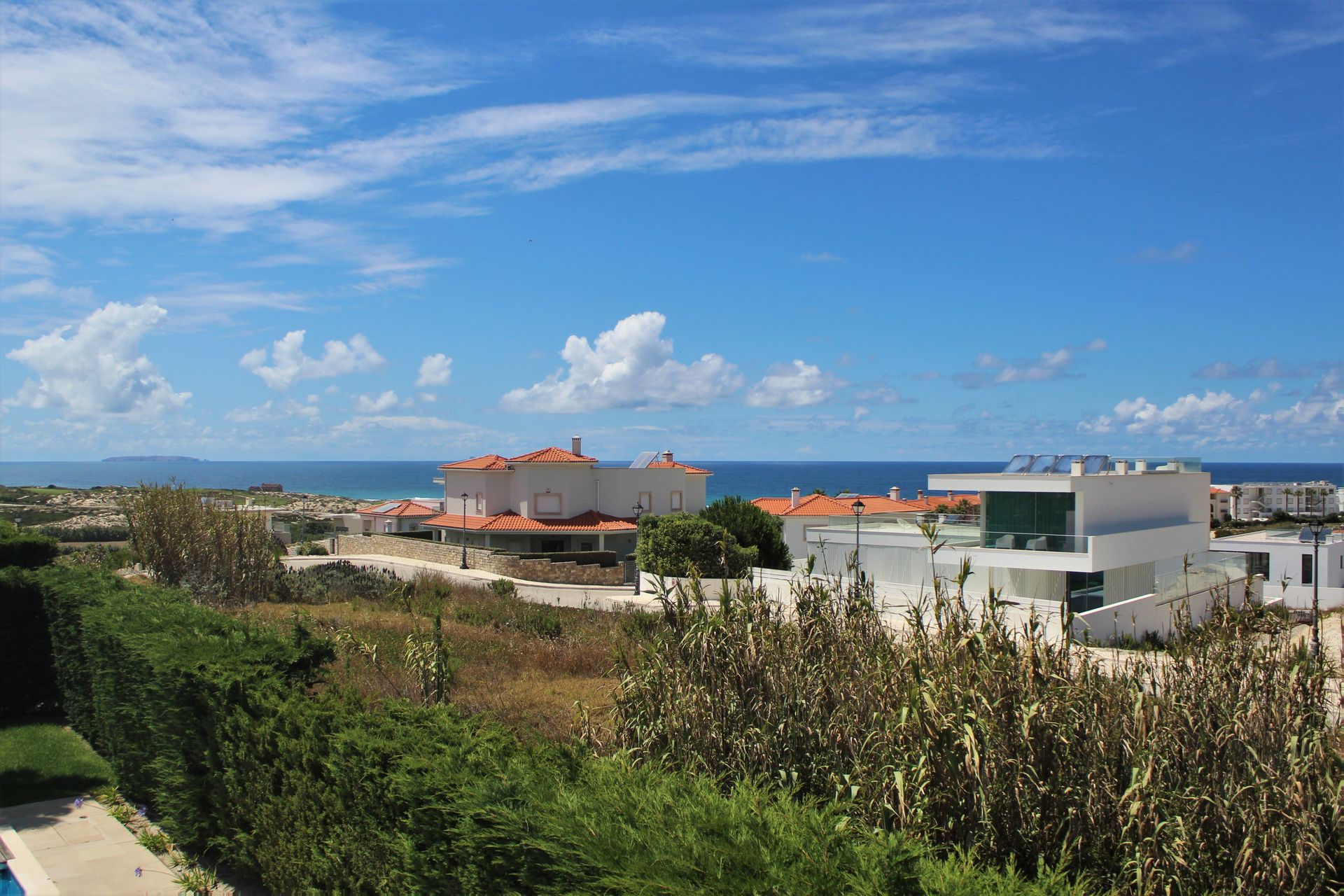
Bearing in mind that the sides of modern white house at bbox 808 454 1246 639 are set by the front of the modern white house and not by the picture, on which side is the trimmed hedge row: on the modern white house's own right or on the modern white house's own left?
on the modern white house's own right

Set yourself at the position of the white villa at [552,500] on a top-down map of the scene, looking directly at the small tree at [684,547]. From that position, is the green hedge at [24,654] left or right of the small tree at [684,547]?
right

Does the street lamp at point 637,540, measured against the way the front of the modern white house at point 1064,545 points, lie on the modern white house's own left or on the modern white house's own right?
on the modern white house's own right

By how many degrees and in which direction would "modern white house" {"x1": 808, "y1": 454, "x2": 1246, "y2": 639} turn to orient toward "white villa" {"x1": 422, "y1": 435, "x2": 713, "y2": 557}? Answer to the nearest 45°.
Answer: approximately 90° to its right

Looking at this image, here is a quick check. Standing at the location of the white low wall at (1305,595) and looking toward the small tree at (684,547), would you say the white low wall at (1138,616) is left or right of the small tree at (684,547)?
left

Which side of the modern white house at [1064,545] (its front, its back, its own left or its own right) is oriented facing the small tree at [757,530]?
right

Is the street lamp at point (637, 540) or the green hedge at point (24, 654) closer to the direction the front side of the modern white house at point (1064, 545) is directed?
the green hedge

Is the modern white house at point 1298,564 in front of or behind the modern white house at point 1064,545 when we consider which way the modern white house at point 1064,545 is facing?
behind

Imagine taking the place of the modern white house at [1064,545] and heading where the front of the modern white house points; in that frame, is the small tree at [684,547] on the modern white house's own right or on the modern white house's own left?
on the modern white house's own right

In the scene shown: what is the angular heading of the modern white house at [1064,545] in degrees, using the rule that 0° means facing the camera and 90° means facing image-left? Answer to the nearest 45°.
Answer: approximately 45°
